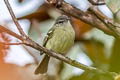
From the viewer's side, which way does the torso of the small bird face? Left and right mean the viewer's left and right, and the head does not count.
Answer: facing the viewer and to the right of the viewer

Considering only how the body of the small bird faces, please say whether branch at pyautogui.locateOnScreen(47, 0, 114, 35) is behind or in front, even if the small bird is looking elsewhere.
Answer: in front

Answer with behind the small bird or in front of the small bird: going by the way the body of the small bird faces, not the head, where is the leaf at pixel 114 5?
behind
